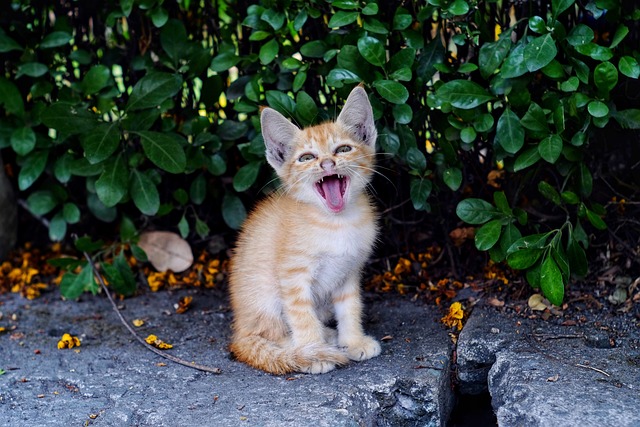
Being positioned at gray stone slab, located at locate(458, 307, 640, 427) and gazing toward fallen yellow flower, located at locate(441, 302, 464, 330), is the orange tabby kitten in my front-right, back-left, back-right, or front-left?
front-left

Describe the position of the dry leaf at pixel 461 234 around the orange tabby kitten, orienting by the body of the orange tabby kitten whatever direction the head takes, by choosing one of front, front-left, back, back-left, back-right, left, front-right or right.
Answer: left

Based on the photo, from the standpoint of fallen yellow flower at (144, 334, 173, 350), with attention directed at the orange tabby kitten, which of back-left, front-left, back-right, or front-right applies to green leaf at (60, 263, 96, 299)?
back-left

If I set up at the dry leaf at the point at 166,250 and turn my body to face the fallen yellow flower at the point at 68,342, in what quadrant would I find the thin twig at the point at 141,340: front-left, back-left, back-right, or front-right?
front-left

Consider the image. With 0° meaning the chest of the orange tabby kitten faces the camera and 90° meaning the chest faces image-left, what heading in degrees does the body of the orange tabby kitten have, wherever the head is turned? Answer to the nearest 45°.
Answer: approximately 315°

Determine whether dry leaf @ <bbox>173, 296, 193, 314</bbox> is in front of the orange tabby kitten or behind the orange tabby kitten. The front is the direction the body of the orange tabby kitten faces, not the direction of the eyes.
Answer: behind

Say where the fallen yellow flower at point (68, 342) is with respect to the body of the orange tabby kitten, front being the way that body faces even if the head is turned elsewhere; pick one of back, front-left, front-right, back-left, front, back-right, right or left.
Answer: back-right

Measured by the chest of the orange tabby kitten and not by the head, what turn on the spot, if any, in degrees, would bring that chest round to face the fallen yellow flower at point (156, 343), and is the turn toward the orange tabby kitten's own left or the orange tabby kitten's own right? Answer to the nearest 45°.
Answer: approximately 135° to the orange tabby kitten's own right

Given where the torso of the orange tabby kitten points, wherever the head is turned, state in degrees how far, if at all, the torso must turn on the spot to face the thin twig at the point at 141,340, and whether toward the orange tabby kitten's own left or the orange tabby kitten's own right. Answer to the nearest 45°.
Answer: approximately 135° to the orange tabby kitten's own right
